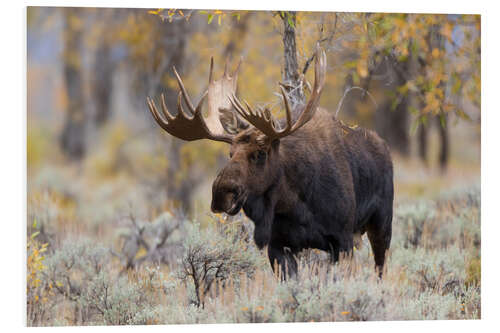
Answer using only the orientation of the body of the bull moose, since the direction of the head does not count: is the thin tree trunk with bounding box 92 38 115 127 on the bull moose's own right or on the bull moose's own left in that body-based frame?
on the bull moose's own right

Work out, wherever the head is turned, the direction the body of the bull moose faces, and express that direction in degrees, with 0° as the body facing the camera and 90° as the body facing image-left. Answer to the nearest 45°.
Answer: approximately 45°

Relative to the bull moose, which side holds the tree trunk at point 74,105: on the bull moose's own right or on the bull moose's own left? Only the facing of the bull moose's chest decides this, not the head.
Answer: on the bull moose's own right
